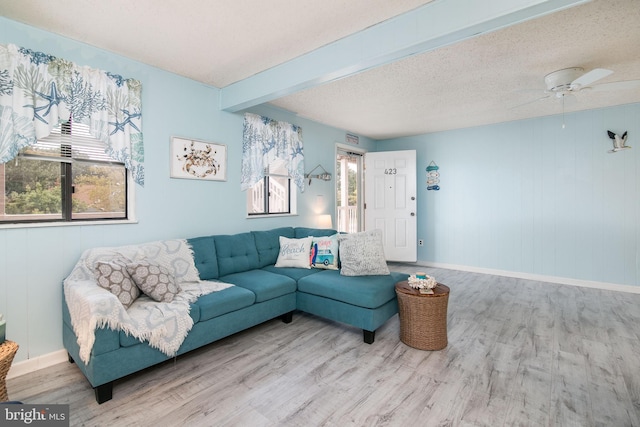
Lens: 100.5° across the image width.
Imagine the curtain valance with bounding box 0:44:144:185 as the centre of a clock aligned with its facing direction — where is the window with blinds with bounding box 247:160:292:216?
The window with blinds is roughly at 10 o'clock from the curtain valance.

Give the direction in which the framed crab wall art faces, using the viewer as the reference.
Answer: facing the viewer and to the right of the viewer

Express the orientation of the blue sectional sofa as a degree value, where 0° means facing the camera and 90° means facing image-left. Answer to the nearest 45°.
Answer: approximately 315°

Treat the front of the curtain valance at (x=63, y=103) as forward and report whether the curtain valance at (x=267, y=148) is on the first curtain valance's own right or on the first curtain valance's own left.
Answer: on the first curtain valance's own left

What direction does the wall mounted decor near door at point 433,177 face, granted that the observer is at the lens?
facing the viewer

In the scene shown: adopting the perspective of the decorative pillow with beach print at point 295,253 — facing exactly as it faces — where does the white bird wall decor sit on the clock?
The white bird wall decor is roughly at 9 o'clock from the decorative pillow with beach print.

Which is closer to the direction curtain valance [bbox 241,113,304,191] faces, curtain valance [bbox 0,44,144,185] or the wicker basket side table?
the wicker basket side table

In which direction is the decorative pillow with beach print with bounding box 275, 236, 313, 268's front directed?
toward the camera
